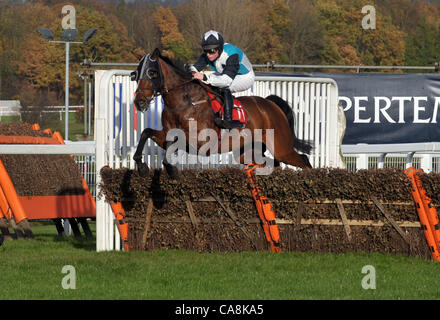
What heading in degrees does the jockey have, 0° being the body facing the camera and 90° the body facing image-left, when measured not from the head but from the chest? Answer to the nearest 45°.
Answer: approximately 45°

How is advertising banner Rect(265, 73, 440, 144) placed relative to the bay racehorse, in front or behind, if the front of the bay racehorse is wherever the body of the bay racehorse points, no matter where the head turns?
behind

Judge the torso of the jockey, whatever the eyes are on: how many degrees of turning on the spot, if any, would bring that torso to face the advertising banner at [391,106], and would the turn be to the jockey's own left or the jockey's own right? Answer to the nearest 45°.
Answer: approximately 180°

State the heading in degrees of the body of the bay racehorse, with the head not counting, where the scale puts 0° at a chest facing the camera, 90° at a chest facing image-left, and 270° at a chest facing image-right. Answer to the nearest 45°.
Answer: approximately 45°

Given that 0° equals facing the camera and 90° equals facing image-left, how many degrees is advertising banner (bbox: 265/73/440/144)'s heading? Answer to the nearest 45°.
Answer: approximately 0°
